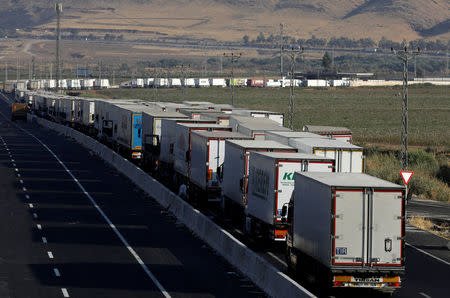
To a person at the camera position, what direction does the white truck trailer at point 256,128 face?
facing away from the viewer and to the left of the viewer

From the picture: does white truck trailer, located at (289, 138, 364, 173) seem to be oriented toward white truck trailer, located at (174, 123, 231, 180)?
yes

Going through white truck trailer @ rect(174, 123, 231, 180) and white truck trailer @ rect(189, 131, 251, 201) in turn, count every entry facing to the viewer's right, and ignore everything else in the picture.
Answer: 0

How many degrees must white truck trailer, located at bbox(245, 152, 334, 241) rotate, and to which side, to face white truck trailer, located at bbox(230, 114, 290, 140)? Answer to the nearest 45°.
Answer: approximately 45° to its right

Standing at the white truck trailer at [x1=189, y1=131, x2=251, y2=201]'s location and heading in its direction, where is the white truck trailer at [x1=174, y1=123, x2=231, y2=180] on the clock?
the white truck trailer at [x1=174, y1=123, x2=231, y2=180] is roughly at 1 o'clock from the white truck trailer at [x1=189, y1=131, x2=251, y2=201].

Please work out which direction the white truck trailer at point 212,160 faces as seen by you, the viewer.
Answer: facing away from the viewer and to the left of the viewer

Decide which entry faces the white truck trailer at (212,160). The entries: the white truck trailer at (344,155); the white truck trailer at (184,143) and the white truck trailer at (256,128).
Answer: the white truck trailer at (344,155)

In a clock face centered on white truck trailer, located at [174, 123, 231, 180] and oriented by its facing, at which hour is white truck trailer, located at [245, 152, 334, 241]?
white truck trailer, located at [245, 152, 334, 241] is roughly at 7 o'clock from white truck trailer, located at [174, 123, 231, 180].

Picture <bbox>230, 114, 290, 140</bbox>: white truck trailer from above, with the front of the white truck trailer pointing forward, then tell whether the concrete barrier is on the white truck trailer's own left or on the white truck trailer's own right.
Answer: on the white truck trailer's own left

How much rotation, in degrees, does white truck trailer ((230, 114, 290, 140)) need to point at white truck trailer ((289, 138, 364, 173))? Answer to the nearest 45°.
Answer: approximately 135° to its left

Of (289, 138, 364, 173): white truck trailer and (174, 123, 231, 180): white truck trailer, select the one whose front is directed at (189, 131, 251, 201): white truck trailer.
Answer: (289, 138, 364, 173): white truck trailer
